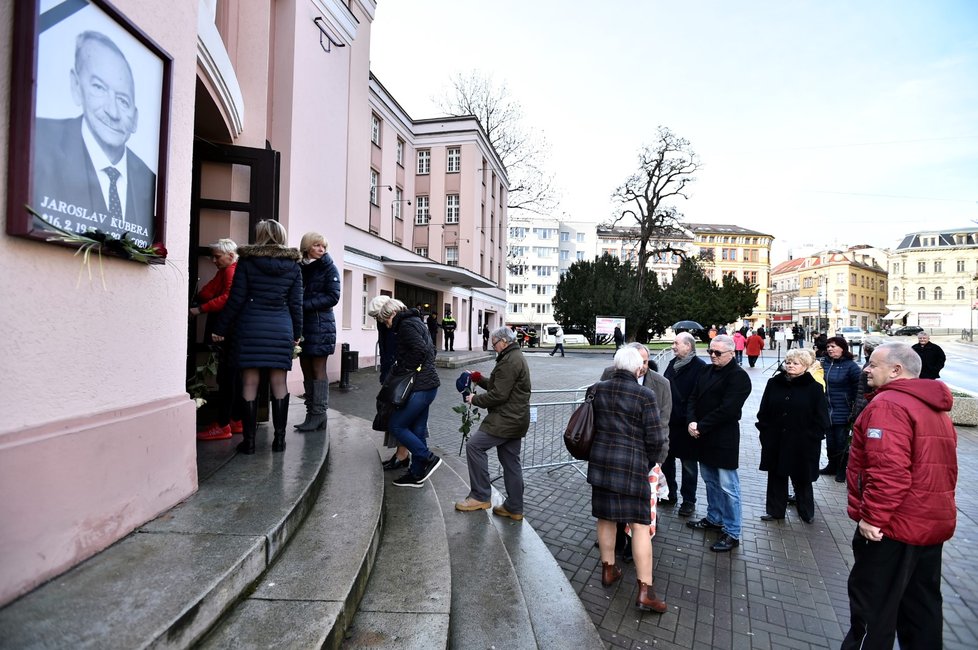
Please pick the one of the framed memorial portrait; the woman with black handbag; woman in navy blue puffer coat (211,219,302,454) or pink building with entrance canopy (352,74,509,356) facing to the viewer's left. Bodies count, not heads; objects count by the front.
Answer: the woman with black handbag

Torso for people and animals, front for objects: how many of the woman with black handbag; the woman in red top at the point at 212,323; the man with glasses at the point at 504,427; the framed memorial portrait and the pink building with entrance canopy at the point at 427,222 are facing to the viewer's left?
3

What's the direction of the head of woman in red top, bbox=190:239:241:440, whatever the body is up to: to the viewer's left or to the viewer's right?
to the viewer's left

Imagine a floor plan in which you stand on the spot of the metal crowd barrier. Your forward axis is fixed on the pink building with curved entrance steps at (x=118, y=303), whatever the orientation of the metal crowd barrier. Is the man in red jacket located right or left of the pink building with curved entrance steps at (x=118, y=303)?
left

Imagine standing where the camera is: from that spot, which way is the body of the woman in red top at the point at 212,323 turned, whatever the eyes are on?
to the viewer's left

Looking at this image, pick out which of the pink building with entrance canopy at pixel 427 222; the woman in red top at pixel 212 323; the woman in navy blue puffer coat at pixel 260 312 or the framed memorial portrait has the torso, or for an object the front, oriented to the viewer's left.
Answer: the woman in red top

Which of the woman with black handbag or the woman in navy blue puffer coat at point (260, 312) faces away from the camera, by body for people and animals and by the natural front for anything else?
the woman in navy blue puffer coat

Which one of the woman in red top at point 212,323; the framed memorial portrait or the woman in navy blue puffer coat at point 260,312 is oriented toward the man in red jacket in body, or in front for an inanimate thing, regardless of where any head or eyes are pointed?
the framed memorial portrait

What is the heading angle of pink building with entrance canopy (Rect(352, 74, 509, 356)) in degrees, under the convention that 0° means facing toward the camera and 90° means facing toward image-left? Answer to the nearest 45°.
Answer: approximately 315°

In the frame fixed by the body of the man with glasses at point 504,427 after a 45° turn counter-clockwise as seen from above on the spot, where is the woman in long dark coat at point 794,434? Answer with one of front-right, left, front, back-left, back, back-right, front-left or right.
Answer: back-left

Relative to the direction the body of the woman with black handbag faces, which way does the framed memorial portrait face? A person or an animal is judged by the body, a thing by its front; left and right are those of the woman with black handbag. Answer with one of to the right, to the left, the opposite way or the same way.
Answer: the opposite way

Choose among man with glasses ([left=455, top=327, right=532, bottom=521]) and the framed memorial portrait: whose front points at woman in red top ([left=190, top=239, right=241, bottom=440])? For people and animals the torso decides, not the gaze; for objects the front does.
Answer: the man with glasses
